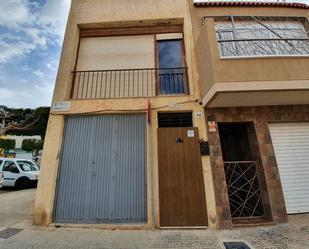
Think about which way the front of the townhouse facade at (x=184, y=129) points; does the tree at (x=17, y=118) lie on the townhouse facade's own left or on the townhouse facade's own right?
on the townhouse facade's own right

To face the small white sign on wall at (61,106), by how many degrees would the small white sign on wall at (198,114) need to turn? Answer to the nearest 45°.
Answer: approximately 90° to its right

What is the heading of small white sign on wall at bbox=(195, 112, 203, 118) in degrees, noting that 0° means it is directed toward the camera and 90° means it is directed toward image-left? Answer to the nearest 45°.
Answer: approximately 0°

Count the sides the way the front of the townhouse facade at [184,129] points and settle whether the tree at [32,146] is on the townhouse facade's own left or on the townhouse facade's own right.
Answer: on the townhouse facade's own right

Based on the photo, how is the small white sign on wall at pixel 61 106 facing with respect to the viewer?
toward the camera

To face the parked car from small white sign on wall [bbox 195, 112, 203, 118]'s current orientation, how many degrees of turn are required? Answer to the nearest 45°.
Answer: approximately 90° to its right

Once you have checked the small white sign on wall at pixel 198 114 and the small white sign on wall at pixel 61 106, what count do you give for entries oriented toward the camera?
2

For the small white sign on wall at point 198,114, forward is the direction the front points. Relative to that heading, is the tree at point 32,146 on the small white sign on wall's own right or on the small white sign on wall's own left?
on the small white sign on wall's own right

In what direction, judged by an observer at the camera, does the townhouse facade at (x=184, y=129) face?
facing the viewer

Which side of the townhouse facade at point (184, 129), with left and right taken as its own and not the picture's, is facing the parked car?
right

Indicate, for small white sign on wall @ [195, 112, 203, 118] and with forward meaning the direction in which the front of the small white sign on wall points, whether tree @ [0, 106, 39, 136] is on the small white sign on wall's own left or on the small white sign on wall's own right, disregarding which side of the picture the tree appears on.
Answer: on the small white sign on wall's own right
